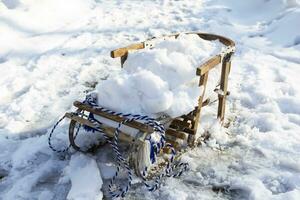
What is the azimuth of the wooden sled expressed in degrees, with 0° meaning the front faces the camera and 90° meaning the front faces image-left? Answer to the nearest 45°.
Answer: approximately 45°
